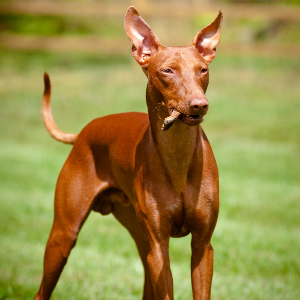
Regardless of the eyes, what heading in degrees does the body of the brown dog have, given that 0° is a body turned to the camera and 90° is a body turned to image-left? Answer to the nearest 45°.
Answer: approximately 315°
